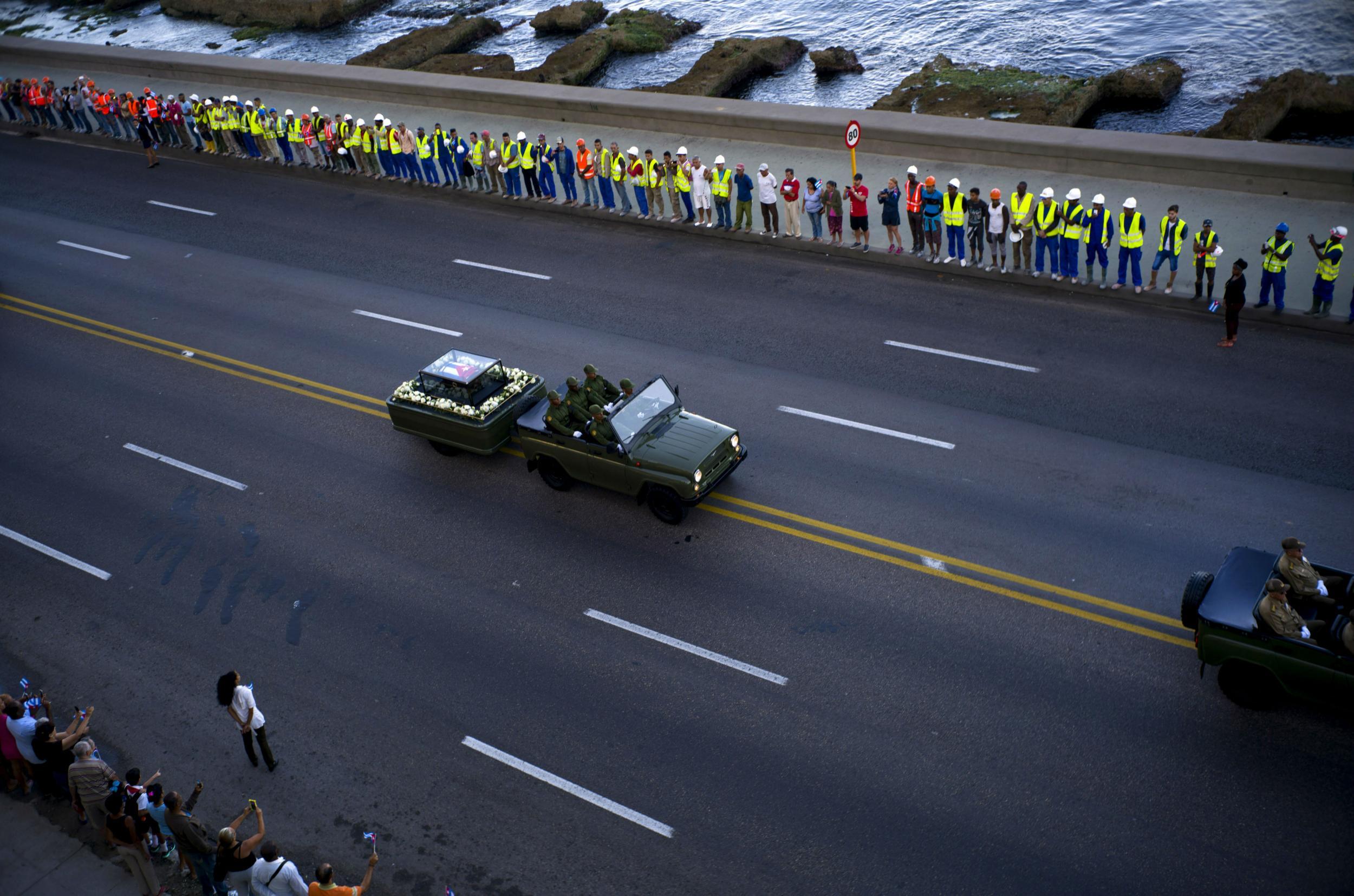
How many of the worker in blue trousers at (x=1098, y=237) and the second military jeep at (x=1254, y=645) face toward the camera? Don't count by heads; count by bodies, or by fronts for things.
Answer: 1

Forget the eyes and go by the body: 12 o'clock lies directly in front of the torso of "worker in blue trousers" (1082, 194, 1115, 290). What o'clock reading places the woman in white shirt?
The woman in white shirt is roughly at 1 o'clock from the worker in blue trousers.

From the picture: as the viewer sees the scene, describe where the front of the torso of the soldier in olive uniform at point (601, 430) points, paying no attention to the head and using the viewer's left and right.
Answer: facing the viewer and to the right of the viewer

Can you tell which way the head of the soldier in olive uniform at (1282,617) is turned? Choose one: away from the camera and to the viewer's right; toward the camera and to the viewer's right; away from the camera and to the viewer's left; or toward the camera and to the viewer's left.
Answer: toward the camera and to the viewer's right

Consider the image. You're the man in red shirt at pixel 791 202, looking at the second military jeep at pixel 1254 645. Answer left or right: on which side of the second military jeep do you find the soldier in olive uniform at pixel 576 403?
right

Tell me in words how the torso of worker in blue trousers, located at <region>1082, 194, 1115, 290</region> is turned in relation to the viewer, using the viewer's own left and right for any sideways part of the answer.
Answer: facing the viewer

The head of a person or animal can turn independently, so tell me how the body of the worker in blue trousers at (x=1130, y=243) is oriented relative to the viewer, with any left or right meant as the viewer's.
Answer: facing the viewer and to the left of the viewer

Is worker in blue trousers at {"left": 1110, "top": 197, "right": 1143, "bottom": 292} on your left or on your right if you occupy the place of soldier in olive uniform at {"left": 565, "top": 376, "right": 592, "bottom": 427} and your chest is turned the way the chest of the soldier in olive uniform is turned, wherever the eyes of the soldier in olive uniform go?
on your left

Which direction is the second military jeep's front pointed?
to the viewer's right

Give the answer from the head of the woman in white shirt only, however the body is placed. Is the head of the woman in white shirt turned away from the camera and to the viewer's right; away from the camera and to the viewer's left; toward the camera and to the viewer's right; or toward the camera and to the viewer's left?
away from the camera and to the viewer's right

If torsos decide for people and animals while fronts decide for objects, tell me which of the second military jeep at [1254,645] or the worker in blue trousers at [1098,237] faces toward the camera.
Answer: the worker in blue trousers

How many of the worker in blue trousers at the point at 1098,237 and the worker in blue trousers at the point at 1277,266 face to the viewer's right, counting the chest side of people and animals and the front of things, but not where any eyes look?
0

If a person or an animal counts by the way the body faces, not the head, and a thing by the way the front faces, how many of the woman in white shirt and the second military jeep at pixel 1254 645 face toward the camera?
0

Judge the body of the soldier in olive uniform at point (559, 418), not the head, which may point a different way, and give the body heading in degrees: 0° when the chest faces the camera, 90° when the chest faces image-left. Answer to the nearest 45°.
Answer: approximately 315°

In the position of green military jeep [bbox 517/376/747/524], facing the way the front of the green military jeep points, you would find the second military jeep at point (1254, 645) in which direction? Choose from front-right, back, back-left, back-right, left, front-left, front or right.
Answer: front
